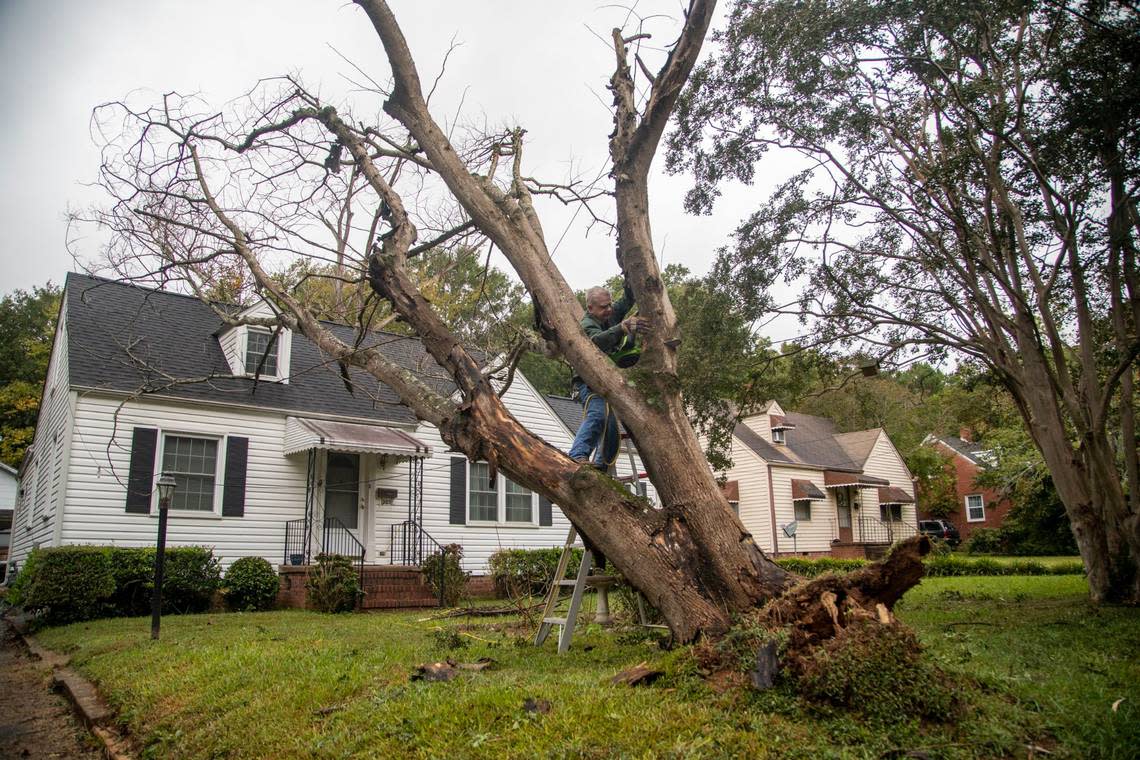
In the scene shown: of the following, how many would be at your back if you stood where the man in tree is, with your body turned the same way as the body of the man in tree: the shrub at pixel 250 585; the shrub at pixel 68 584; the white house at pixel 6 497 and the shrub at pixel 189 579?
4

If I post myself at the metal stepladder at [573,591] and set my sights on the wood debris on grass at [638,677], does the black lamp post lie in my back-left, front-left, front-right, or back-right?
back-right

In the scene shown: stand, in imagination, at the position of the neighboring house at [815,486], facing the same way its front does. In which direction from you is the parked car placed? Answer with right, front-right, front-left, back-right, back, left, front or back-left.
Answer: left

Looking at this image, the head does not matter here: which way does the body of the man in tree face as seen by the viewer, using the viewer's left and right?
facing the viewer and to the right of the viewer

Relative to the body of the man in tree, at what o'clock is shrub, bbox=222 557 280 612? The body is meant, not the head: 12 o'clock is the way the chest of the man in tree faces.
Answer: The shrub is roughly at 6 o'clock from the man in tree.

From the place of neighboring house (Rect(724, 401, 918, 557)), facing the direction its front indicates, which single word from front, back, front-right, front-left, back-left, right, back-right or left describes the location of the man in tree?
front-right

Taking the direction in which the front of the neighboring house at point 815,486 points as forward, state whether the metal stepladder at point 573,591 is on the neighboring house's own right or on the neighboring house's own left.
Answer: on the neighboring house's own right

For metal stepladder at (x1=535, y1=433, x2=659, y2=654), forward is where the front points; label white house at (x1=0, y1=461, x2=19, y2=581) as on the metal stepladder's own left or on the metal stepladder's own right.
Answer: on the metal stepladder's own right

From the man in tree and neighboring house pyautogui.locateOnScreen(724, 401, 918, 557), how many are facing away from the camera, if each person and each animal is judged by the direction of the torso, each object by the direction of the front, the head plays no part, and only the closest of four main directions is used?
0

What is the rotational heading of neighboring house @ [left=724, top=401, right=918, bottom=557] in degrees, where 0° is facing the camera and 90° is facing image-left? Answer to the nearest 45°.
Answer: approximately 315°

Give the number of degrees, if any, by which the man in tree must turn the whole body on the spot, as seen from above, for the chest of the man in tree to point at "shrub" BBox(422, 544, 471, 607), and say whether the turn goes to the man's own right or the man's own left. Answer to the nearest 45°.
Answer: approximately 135° to the man's own left

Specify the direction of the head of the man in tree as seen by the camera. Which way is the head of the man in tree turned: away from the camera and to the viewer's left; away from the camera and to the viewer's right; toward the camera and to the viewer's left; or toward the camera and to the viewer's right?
toward the camera and to the viewer's right
